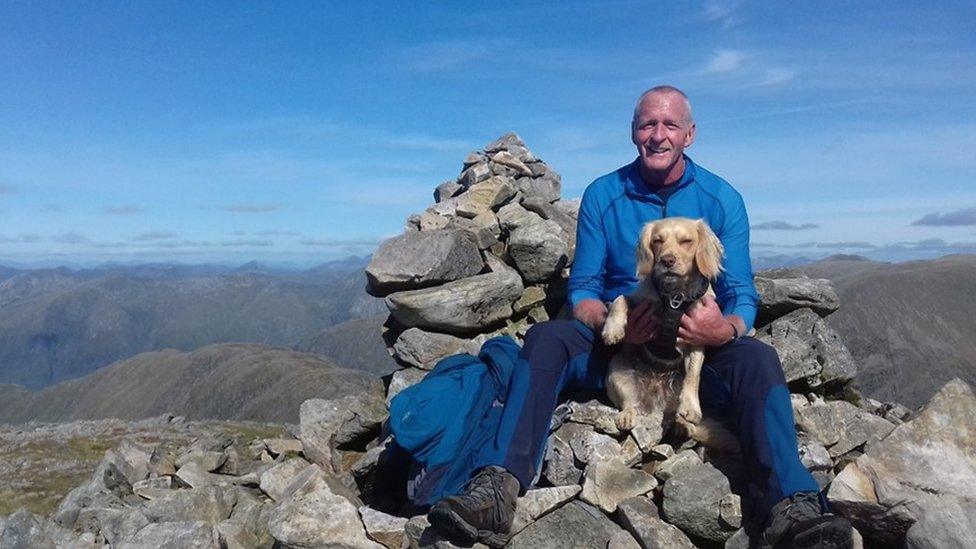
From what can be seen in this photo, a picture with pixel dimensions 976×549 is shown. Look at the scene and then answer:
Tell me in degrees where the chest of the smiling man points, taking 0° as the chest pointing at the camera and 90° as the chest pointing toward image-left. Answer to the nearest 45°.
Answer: approximately 0°

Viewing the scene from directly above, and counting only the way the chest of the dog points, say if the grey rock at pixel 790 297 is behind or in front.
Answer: behind

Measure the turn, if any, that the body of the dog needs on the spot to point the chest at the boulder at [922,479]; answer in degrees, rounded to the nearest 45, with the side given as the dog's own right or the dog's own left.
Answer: approximately 90° to the dog's own left

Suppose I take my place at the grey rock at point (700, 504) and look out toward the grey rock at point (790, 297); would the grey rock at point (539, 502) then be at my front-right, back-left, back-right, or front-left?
back-left

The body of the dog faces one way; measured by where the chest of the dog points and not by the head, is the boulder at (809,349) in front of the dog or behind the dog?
behind

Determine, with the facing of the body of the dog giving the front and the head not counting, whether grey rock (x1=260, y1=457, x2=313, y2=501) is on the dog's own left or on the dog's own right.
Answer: on the dog's own right

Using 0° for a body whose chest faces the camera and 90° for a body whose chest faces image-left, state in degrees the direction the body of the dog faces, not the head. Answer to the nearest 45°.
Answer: approximately 0°

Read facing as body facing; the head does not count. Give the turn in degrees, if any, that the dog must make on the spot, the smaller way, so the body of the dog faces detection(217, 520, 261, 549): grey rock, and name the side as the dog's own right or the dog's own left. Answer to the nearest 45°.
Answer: approximately 90° to the dog's own right
